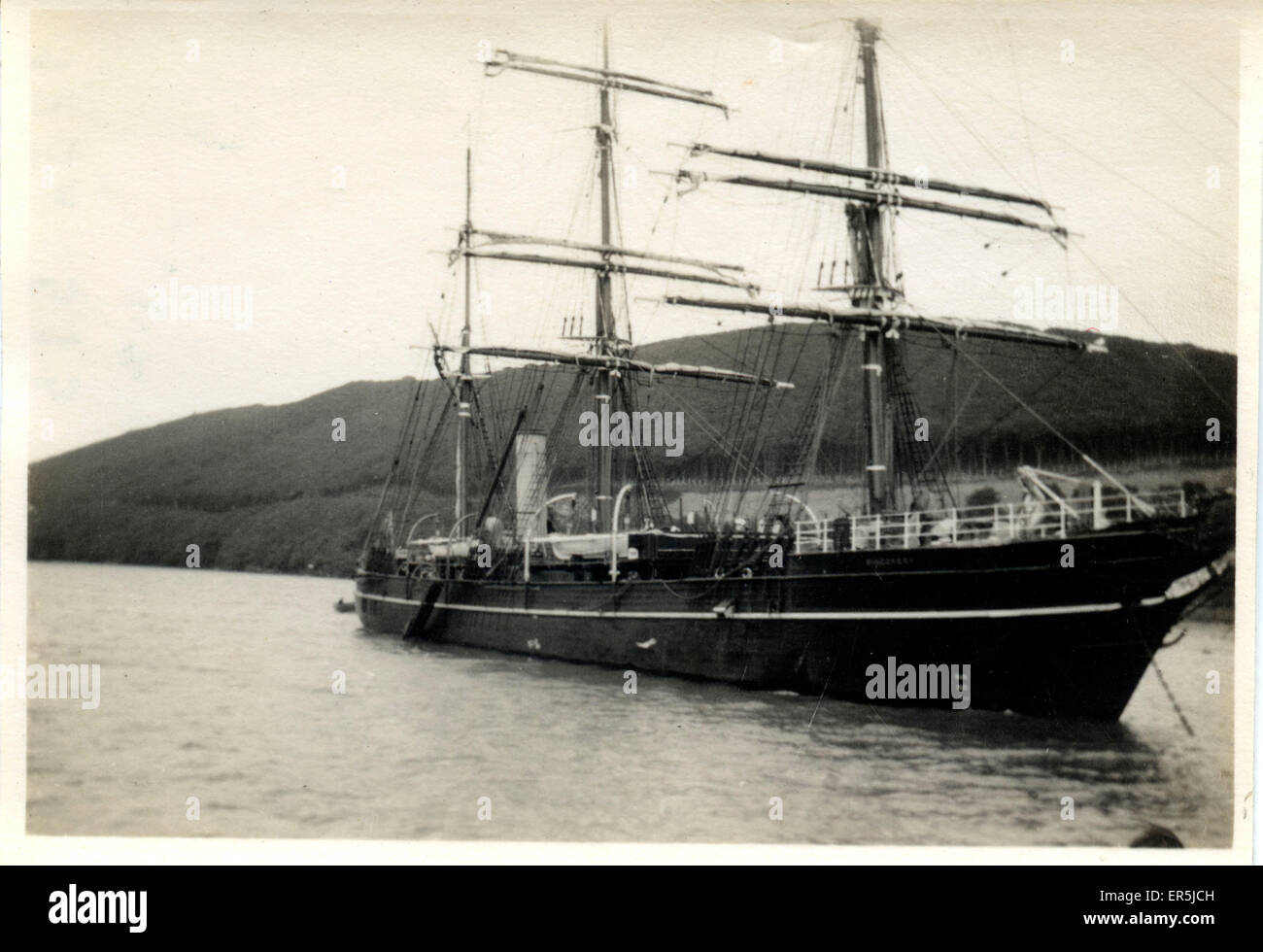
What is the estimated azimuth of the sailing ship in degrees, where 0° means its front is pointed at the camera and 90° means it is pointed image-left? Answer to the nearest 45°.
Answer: approximately 315°
